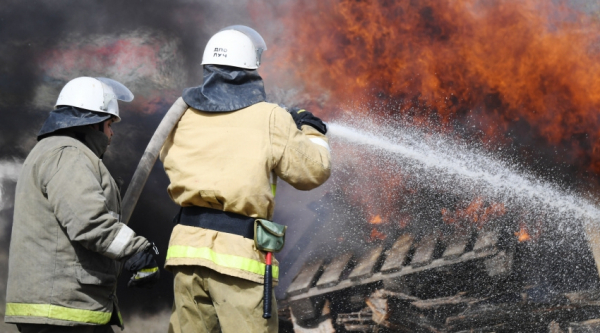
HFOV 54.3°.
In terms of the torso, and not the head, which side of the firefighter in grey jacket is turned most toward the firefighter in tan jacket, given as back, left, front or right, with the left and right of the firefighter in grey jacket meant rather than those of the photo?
front

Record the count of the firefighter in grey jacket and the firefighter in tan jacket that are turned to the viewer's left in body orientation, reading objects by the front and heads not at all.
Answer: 0

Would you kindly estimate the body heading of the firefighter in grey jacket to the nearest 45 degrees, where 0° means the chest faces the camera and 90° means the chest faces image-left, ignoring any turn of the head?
approximately 270°

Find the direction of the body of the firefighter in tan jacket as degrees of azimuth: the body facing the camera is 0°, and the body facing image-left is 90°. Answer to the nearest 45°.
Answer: approximately 225°

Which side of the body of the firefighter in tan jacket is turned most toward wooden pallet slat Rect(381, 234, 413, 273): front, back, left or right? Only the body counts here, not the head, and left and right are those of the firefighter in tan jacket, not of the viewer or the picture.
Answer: front

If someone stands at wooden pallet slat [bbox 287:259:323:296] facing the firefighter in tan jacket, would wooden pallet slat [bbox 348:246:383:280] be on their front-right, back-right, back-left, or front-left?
back-left

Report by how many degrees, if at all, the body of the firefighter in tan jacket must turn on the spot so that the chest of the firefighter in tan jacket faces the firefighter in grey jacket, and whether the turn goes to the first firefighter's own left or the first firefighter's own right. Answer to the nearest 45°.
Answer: approximately 135° to the first firefighter's own left

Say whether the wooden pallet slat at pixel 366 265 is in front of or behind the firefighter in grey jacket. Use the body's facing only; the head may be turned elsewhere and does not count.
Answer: in front

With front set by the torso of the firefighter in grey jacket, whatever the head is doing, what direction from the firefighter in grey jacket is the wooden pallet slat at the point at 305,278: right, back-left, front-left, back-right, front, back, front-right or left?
front-left

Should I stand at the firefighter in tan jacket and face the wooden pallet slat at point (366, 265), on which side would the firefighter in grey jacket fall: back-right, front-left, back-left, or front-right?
back-left

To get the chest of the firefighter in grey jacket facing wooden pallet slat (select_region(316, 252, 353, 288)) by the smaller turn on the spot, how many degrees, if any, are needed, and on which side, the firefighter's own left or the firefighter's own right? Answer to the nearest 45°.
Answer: approximately 45° to the firefighter's own left
